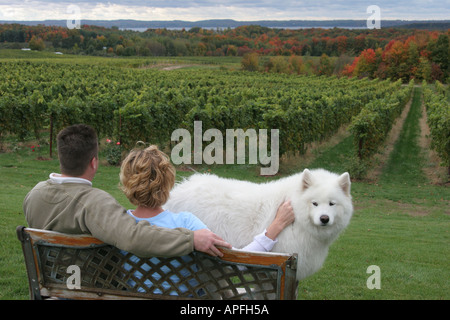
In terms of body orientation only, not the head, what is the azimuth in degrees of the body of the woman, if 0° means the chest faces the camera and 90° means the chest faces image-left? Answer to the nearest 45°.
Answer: approximately 180°

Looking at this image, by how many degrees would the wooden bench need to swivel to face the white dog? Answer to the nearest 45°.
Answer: approximately 45° to its right

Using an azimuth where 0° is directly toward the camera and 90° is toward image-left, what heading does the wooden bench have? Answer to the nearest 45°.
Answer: approximately 180°
